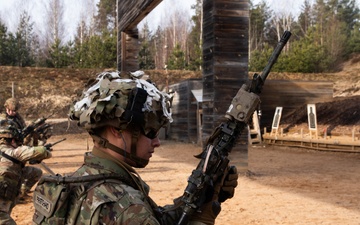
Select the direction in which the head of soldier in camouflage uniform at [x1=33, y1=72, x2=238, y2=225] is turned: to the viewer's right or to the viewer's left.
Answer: to the viewer's right

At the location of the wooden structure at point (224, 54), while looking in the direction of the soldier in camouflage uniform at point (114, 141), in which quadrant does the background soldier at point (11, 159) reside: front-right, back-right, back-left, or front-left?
front-right

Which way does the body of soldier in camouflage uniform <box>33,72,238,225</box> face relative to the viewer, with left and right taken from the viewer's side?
facing to the right of the viewer

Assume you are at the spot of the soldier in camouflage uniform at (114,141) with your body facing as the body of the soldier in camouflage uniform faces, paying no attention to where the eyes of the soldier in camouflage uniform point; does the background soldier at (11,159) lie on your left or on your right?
on your left

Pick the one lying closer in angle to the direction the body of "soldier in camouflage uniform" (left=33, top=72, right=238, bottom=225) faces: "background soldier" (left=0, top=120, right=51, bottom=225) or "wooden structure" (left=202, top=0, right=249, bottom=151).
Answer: the wooden structure

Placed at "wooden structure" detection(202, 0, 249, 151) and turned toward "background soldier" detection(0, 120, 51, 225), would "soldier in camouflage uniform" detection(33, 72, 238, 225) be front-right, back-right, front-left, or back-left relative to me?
front-left

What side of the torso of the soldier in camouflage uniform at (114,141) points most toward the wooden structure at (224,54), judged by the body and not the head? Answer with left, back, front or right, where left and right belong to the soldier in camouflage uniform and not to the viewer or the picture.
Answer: left
